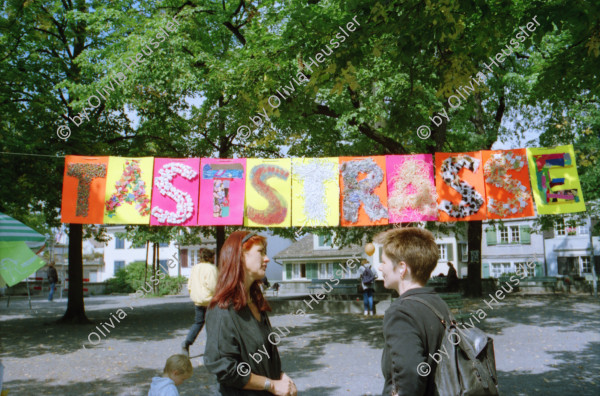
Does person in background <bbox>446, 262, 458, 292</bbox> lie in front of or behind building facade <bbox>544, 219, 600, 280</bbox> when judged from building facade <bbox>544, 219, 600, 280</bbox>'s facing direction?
in front

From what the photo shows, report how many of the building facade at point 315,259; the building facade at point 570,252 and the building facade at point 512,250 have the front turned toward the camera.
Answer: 3

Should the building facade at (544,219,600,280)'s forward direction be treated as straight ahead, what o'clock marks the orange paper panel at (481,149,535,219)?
The orange paper panel is roughly at 12 o'clock from the building facade.

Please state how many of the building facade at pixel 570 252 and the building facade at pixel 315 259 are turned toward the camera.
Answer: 2

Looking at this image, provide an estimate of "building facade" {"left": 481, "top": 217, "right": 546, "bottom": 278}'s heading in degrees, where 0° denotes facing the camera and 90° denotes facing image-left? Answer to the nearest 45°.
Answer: approximately 0°

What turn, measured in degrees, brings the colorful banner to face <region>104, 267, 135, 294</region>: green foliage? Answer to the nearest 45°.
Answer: approximately 135° to its right

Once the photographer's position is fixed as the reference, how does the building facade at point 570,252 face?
facing the viewer

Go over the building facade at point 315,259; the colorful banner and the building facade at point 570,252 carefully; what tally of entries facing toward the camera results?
3

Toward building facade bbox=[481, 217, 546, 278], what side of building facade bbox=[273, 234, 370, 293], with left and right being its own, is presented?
left

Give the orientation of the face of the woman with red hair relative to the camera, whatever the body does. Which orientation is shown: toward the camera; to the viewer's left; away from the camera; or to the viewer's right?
to the viewer's right

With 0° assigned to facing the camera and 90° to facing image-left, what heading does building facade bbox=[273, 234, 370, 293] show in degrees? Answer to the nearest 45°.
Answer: approximately 0°

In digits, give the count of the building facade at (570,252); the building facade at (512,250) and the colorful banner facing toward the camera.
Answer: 3
